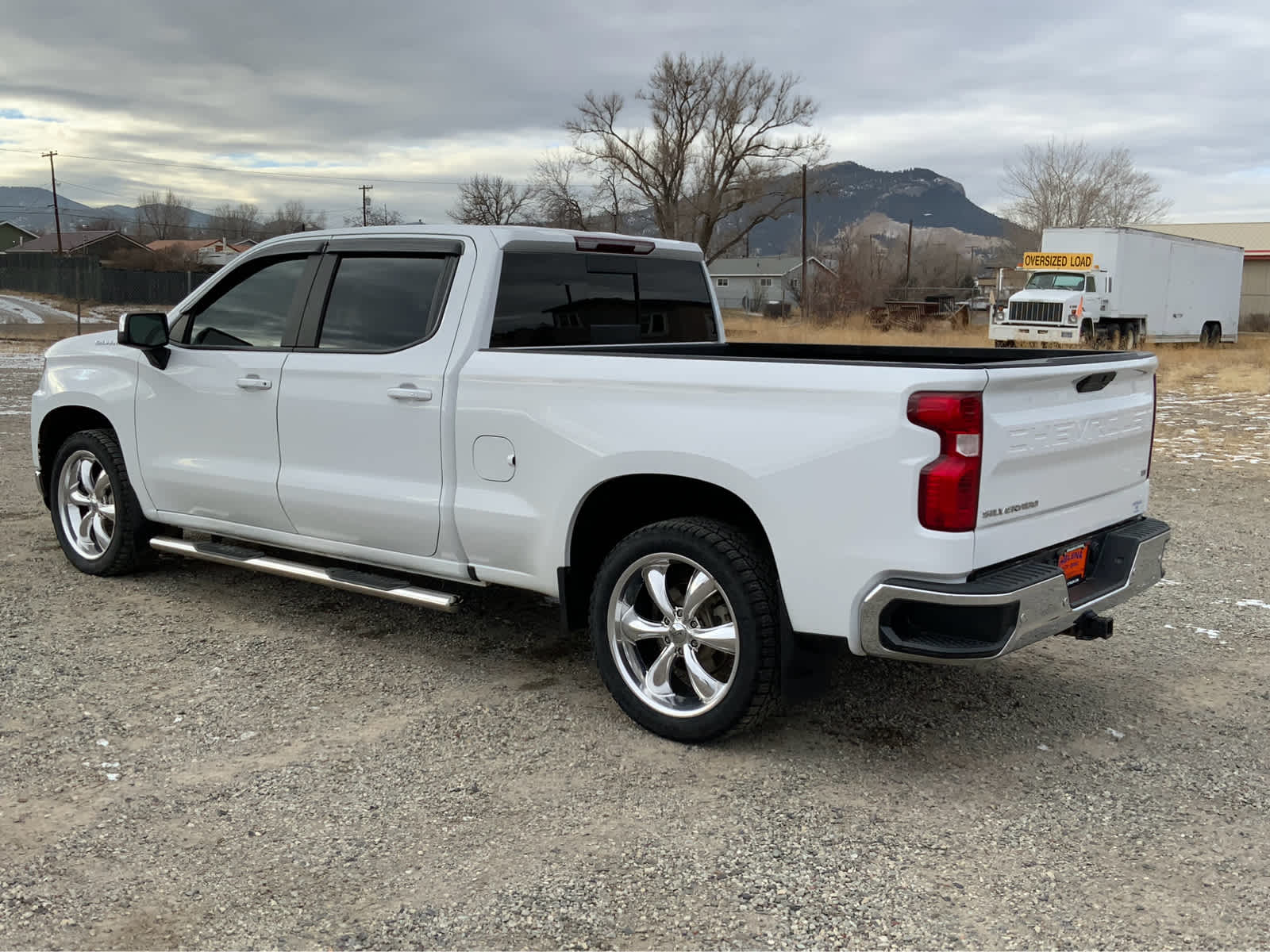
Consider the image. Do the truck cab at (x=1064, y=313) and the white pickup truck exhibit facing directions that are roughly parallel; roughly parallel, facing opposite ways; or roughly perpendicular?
roughly perpendicular

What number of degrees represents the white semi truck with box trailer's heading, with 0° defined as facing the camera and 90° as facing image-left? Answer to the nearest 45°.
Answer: approximately 45°

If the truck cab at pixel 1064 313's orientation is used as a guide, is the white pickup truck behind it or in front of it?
in front

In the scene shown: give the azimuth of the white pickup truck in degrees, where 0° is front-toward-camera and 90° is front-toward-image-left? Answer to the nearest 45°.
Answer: approximately 135°

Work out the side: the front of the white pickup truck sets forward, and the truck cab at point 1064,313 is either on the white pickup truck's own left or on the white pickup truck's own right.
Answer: on the white pickup truck's own right

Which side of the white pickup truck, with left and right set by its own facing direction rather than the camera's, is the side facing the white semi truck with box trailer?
right

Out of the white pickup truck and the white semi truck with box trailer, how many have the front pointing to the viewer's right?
0

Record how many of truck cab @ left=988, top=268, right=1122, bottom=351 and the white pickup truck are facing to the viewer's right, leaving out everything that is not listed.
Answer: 0

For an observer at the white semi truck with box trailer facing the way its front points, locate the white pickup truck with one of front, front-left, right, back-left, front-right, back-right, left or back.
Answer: front-left

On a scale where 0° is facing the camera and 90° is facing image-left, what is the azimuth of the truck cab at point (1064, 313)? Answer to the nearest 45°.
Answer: approximately 45°
